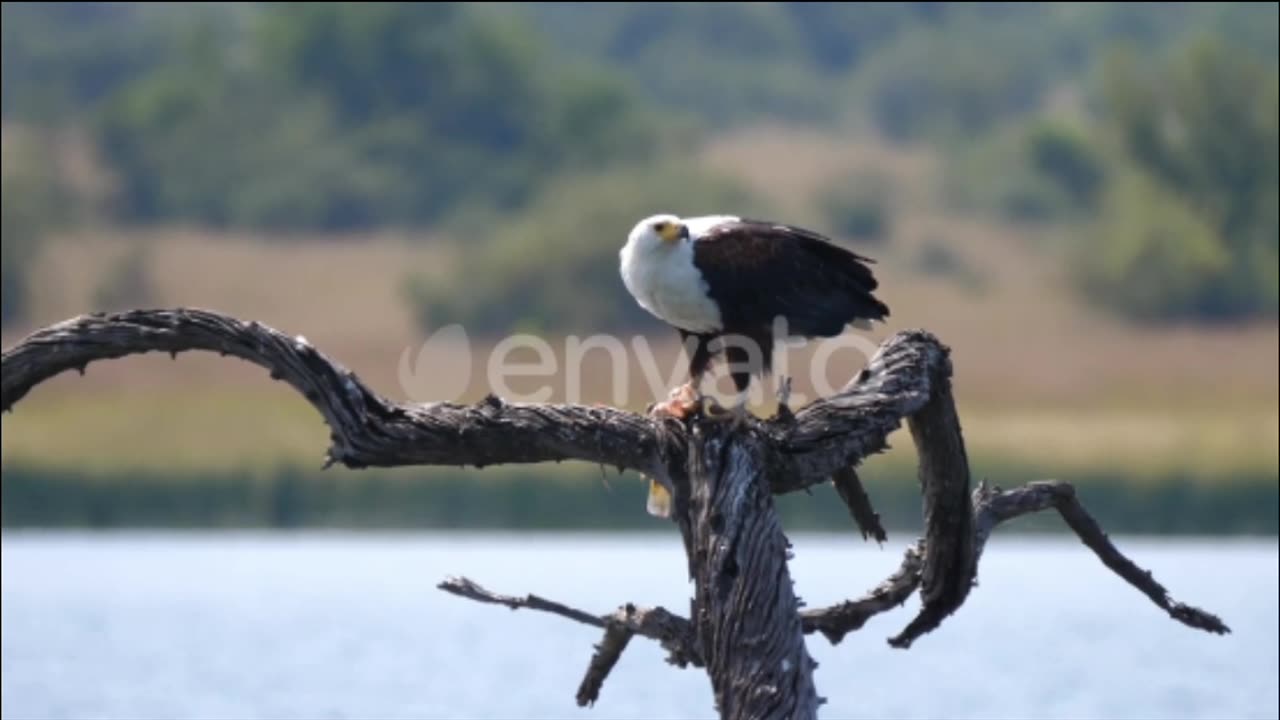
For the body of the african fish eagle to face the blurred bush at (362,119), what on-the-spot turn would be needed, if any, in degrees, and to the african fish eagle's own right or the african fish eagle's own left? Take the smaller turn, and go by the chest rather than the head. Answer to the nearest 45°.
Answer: approximately 90° to the african fish eagle's own right

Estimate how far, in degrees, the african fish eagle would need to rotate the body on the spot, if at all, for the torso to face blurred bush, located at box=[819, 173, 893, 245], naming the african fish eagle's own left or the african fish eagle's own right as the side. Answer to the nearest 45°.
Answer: approximately 90° to the african fish eagle's own right

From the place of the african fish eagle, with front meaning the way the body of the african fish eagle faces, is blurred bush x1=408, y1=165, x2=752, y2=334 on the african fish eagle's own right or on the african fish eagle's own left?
on the african fish eagle's own right

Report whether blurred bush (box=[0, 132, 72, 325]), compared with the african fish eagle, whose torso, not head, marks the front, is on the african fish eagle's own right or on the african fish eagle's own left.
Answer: on the african fish eagle's own right

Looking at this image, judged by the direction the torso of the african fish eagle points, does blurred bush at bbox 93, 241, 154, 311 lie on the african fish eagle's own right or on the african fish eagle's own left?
on the african fish eagle's own right

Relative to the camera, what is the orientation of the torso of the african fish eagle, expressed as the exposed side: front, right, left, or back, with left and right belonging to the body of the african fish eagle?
left
